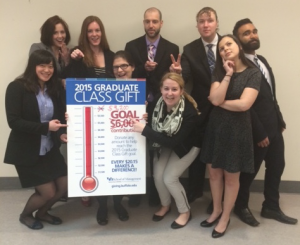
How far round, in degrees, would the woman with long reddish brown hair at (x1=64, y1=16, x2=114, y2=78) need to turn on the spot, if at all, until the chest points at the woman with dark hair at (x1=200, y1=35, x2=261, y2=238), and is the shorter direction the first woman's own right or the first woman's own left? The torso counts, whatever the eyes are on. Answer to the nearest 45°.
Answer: approximately 45° to the first woman's own left

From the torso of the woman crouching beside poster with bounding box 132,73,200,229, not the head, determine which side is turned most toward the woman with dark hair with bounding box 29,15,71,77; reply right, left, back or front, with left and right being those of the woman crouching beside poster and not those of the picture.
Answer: right

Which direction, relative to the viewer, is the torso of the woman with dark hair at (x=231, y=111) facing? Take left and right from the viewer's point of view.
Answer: facing the viewer and to the left of the viewer

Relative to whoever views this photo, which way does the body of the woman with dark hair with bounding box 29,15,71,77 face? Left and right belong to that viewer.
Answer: facing the viewer and to the right of the viewer

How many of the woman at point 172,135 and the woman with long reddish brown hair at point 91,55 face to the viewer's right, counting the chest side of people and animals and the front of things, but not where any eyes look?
0

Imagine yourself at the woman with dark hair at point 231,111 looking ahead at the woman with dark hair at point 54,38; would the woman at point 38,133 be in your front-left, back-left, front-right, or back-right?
front-left

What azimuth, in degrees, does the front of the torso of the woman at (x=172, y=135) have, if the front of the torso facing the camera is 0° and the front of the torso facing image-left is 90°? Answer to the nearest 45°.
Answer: approximately 45°

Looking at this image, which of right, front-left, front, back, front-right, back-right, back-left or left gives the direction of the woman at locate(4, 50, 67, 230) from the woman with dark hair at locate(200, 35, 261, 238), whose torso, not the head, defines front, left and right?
front-right

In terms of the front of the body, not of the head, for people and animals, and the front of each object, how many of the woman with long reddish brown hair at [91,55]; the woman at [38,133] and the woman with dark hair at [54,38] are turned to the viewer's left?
0

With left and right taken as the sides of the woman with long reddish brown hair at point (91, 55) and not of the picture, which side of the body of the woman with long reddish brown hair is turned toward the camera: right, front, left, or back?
front
